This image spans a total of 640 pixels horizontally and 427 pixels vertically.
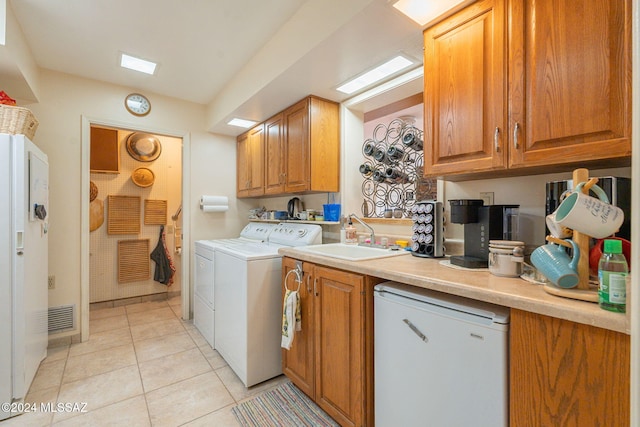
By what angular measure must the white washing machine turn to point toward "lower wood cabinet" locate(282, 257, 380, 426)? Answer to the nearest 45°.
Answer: approximately 90° to its left

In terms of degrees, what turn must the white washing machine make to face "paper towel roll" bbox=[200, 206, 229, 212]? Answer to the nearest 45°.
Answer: approximately 135° to its right

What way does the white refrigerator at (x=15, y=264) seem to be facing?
to the viewer's right

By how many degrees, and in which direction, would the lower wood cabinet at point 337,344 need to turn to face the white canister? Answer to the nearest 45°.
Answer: approximately 90° to its left

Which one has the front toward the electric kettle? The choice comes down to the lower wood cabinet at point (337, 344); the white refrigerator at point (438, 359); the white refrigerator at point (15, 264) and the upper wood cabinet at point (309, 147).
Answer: the white refrigerator at point (15, 264)

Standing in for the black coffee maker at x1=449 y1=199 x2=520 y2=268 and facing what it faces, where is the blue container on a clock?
The blue container is roughly at 3 o'clock from the black coffee maker.

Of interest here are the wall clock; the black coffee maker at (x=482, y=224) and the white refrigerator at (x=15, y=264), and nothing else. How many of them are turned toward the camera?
1

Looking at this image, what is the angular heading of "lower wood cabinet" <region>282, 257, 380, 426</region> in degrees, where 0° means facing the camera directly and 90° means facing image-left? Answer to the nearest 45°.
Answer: approximately 45°

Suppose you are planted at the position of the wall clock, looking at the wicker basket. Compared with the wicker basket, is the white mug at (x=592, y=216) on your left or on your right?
left

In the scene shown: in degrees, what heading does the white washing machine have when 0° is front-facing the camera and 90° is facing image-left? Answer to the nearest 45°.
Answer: approximately 45°

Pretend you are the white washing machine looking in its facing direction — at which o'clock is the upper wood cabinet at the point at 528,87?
The upper wood cabinet is roughly at 9 o'clock from the white washing machine.
